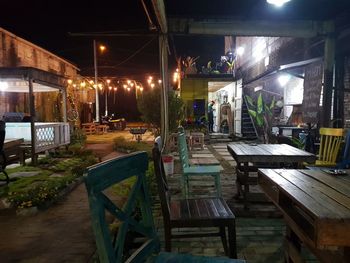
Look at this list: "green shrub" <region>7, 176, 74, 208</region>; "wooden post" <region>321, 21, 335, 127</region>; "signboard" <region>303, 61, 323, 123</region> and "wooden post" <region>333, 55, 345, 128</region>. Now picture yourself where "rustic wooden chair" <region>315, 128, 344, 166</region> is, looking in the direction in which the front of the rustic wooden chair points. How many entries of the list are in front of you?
1

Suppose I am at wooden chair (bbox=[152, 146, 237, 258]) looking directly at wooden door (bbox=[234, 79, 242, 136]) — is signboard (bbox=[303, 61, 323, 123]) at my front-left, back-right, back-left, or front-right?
front-right

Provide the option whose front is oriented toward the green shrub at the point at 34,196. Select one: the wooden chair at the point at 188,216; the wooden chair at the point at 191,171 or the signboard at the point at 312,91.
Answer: the signboard

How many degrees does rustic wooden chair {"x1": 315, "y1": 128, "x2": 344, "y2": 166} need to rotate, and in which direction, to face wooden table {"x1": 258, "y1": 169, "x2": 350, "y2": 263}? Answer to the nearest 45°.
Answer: approximately 45° to its left

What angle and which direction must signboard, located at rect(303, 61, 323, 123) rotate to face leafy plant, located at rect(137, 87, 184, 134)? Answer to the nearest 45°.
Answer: approximately 45° to its right

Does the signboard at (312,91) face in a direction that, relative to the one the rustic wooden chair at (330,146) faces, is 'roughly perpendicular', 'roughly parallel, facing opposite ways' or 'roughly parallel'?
roughly parallel

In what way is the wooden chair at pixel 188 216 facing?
to the viewer's right

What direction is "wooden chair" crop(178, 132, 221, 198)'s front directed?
to the viewer's right

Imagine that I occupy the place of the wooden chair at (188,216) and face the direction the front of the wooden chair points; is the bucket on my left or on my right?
on my left

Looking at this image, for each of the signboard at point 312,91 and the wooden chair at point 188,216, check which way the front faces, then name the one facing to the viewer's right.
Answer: the wooden chair

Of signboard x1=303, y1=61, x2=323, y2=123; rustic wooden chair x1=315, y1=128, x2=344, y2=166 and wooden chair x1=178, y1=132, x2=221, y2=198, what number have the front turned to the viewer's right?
1

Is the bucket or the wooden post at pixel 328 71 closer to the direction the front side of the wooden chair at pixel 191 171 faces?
the wooden post

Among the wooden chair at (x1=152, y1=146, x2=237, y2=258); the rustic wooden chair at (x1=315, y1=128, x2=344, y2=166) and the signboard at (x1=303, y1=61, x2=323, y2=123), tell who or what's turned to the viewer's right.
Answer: the wooden chair

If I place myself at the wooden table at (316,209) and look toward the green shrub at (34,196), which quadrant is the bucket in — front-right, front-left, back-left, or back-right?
front-right
